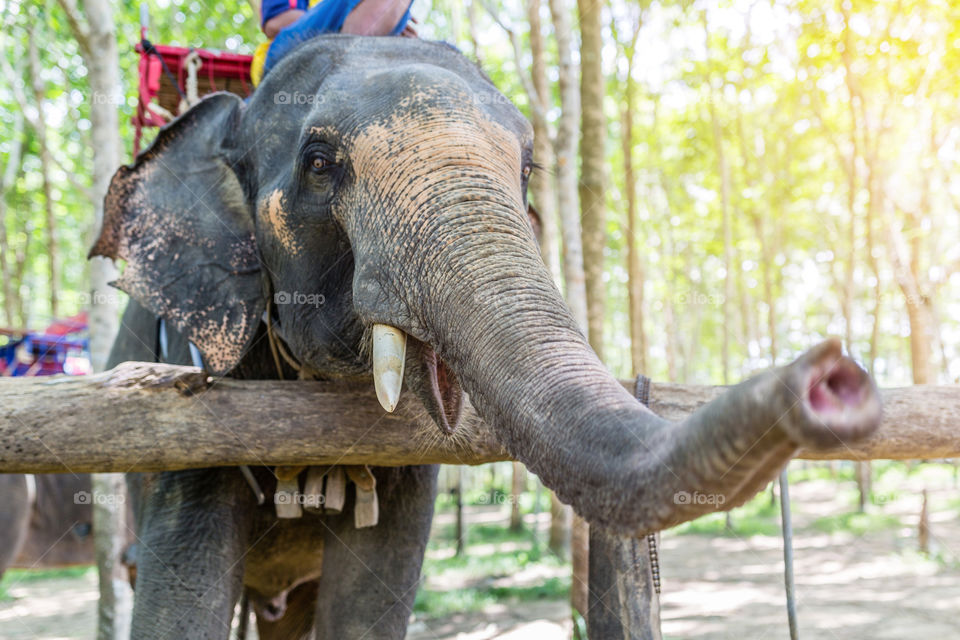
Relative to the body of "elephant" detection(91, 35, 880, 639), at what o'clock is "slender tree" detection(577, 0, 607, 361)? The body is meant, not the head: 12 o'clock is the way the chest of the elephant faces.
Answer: The slender tree is roughly at 8 o'clock from the elephant.

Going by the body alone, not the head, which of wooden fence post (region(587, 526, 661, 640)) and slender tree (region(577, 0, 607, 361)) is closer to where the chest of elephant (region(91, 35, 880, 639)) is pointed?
the wooden fence post

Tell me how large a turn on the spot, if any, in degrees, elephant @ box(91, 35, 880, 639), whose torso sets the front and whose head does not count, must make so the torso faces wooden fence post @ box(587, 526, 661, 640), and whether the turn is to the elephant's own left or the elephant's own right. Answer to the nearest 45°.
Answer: approximately 90° to the elephant's own left

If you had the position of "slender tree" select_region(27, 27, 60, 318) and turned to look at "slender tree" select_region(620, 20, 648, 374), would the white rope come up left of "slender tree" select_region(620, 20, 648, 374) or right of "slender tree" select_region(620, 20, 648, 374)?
right

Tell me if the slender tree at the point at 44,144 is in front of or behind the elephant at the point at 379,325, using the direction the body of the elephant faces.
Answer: behind

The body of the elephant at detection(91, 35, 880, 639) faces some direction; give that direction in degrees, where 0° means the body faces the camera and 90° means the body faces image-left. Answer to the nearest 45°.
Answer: approximately 315°

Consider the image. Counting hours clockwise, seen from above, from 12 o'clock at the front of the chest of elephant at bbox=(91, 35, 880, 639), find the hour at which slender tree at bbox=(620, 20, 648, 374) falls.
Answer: The slender tree is roughly at 8 o'clock from the elephant.
